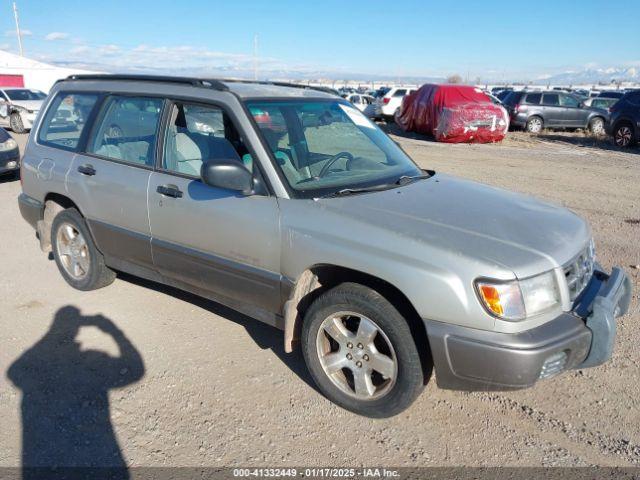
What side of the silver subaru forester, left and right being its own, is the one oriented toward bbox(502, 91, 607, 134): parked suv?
left

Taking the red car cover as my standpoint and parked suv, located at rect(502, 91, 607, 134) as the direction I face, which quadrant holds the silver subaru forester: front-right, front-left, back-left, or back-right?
back-right

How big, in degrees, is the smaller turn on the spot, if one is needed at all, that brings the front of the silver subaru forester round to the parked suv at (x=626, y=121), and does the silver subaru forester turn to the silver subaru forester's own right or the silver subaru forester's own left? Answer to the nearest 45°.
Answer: approximately 90° to the silver subaru forester's own left

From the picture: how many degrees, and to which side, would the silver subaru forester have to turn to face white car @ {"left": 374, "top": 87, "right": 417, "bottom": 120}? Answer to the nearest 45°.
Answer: approximately 135° to its left

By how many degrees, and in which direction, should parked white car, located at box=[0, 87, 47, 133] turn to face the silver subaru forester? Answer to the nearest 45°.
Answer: approximately 45° to its right

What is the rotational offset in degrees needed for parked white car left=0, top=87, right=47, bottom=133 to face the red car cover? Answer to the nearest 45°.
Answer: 0° — it already faces it

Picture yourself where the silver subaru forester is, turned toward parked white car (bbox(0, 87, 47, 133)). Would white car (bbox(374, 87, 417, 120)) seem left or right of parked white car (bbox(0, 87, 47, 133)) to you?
right

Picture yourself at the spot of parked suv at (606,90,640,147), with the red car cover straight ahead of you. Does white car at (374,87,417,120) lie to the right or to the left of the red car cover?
right

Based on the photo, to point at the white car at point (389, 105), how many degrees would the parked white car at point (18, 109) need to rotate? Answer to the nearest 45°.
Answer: approximately 45° to its left

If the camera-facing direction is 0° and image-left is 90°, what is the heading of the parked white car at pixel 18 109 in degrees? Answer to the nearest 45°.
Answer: approximately 315°
